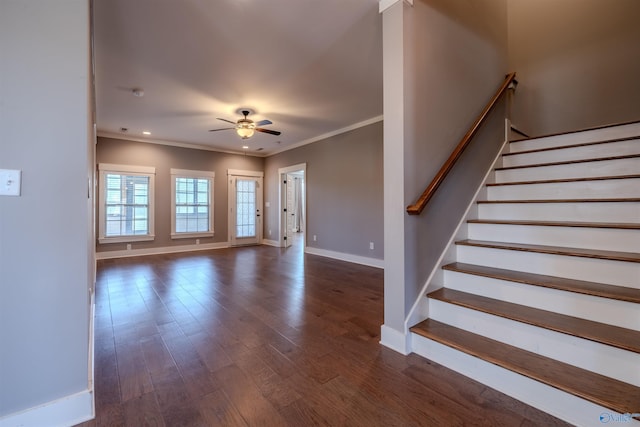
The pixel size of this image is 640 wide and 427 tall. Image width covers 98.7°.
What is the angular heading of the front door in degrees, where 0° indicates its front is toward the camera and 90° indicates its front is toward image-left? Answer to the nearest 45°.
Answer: approximately 0°

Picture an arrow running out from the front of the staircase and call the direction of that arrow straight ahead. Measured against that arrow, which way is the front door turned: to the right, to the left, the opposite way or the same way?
to the left

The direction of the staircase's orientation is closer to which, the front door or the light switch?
the light switch

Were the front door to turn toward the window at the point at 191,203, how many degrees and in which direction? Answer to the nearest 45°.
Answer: approximately 45° to its right

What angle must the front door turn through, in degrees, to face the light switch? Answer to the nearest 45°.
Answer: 0° — it already faces it

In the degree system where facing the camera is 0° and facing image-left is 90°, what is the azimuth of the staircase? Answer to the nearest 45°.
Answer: approximately 45°

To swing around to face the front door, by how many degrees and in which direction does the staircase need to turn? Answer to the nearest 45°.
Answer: approximately 45° to its right
